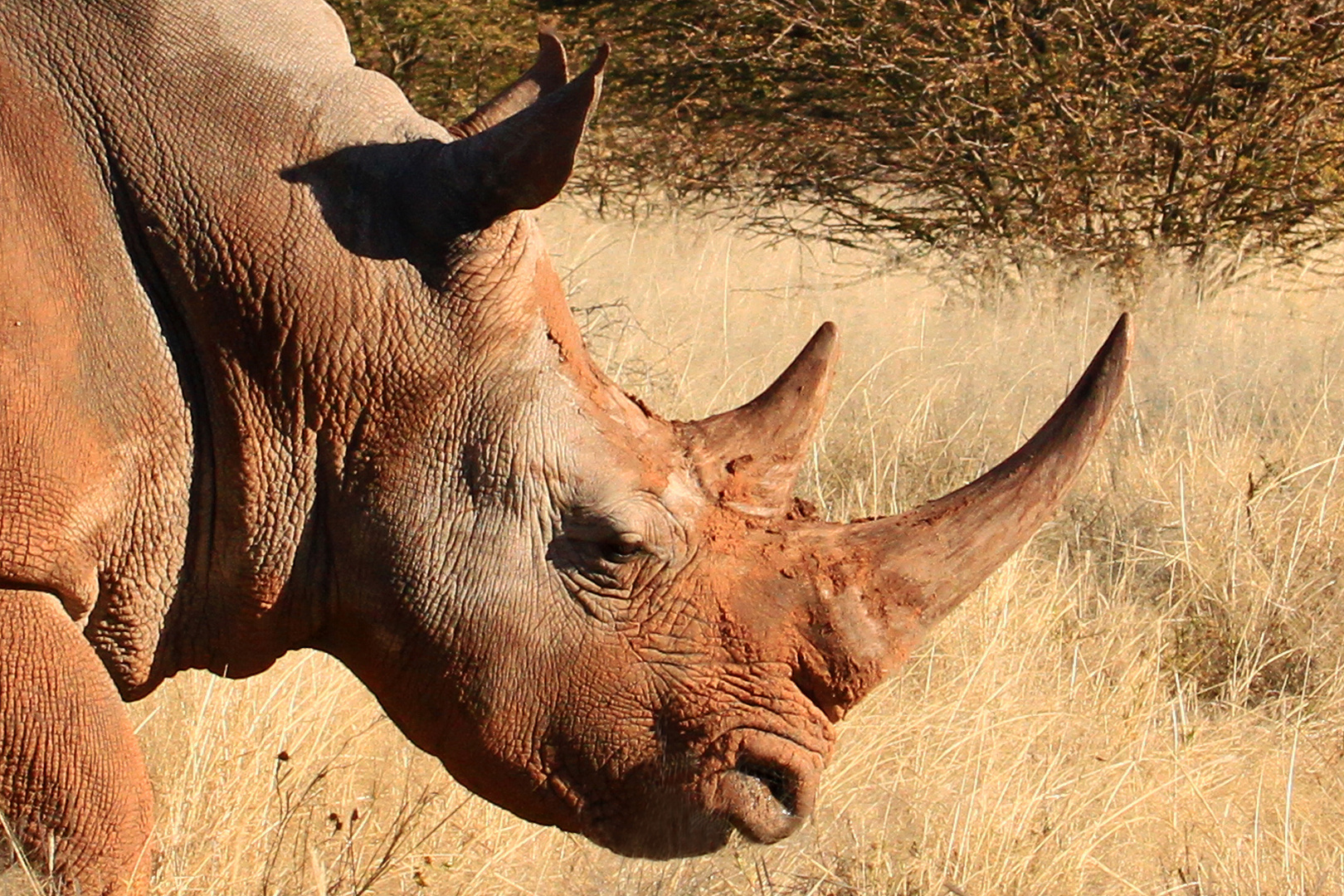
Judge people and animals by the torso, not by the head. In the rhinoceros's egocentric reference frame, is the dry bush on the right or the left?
on its left

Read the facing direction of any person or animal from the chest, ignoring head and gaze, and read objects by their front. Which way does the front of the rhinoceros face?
to the viewer's right
